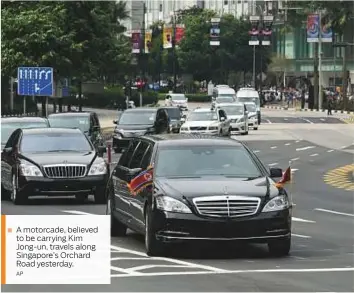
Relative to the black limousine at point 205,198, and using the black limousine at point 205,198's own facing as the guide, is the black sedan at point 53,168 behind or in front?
behind

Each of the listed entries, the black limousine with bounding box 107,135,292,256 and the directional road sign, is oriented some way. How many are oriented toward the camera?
2

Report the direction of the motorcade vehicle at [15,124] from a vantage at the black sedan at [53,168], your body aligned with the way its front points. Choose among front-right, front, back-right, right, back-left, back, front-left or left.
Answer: back

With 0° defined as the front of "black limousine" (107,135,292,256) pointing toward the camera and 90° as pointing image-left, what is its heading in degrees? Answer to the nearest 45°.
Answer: approximately 0°

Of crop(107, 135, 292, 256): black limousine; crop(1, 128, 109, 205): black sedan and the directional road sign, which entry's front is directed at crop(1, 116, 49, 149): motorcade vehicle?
the directional road sign

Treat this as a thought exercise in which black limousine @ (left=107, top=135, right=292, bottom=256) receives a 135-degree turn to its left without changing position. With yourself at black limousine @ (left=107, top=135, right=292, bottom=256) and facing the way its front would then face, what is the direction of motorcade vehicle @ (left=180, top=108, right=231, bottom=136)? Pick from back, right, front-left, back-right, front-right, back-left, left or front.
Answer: front-left

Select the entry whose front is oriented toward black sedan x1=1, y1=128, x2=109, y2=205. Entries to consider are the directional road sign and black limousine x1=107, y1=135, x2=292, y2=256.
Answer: the directional road sign
